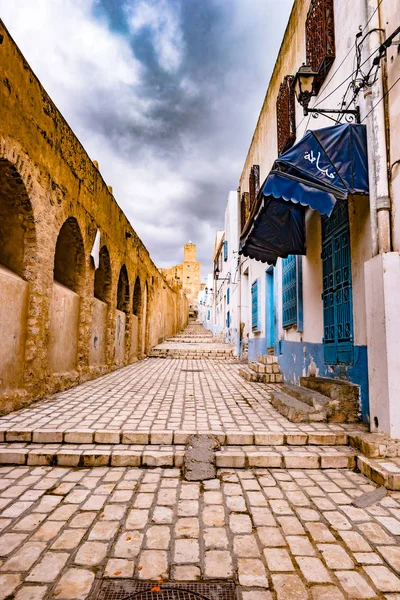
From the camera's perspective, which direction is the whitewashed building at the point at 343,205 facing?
to the viewer's left

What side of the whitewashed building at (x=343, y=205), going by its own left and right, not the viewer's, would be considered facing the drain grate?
left
